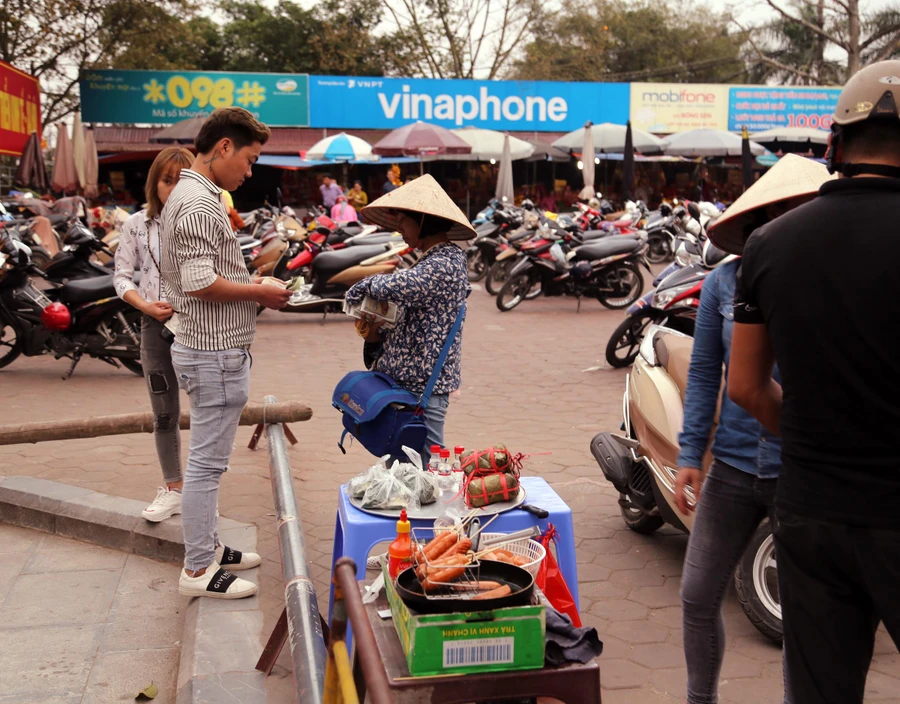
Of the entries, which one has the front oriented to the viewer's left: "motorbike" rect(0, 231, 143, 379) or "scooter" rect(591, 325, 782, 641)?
the motorbike

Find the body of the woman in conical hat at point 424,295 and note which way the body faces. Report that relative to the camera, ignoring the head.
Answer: to the viewer's left

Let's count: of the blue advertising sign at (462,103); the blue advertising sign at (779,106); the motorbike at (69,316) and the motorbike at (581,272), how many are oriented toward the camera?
2

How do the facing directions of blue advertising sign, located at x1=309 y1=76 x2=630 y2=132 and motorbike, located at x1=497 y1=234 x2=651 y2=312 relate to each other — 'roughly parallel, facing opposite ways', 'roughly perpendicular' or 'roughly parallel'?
roughly perpendicular

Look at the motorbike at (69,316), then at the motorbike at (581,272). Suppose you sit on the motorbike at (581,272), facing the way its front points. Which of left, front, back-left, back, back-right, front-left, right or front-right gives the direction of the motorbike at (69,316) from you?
front-left

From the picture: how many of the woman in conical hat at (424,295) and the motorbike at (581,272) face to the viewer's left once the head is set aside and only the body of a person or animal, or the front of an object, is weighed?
2

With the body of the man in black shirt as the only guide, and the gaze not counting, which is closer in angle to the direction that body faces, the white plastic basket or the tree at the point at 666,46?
the tree

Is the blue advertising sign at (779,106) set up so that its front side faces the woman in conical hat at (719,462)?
yes

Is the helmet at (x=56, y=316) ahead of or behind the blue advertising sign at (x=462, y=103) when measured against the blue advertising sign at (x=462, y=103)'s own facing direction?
ahead

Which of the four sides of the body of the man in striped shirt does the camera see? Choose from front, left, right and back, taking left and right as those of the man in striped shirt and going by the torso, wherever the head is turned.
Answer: right

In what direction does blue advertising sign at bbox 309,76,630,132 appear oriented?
toward the camera

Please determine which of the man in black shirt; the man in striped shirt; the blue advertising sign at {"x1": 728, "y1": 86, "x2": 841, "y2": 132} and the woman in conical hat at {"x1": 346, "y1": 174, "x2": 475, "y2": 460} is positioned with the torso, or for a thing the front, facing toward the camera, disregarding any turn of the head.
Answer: the blue advertising sign

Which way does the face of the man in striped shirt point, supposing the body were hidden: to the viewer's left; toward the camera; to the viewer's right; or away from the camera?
to the viewer's right

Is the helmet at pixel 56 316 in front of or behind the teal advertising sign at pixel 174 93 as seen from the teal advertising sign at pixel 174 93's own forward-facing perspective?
in front

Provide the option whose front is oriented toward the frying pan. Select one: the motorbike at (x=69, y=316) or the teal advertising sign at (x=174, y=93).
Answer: the teal advertising sign

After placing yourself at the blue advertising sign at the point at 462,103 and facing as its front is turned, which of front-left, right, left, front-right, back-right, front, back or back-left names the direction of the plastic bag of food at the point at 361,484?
front

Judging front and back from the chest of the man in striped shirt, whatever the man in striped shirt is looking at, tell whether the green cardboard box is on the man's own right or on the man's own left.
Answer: on the man's own right
